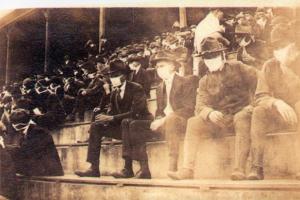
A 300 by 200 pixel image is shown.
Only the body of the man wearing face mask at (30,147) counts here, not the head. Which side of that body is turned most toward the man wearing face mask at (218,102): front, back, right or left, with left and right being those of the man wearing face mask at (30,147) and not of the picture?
left

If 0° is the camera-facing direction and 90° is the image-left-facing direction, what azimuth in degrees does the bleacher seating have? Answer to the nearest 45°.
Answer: approximately 0°

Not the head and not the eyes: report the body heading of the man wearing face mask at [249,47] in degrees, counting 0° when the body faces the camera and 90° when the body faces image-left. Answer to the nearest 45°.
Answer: approximately 45°

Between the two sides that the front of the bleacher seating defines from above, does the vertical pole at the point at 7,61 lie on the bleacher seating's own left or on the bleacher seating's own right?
on the bleacher seating's own right

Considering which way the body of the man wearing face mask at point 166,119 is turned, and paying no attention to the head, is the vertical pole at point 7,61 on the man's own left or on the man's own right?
on the man's own right
